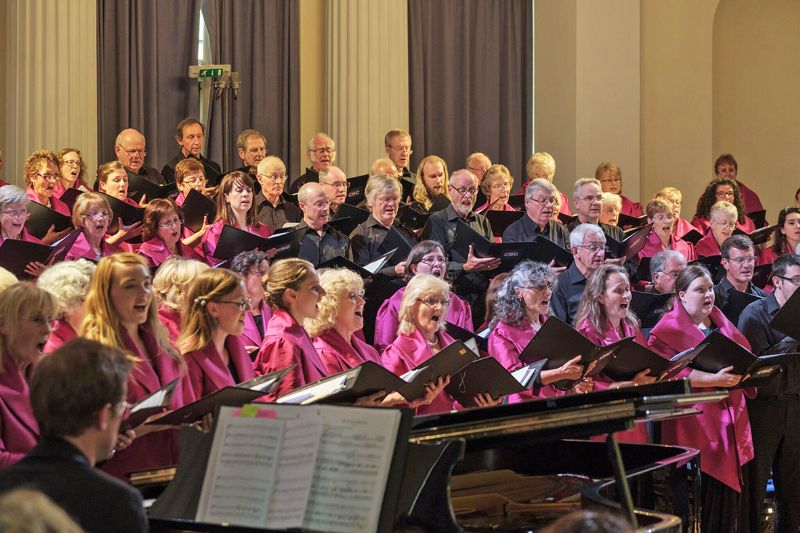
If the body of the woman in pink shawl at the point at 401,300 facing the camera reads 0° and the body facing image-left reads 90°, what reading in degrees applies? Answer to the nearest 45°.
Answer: approximately 315°

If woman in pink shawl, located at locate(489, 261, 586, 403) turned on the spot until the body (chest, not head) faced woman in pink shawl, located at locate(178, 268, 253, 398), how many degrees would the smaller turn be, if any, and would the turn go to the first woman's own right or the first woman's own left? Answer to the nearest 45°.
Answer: approximately 90° to the first woman's own right

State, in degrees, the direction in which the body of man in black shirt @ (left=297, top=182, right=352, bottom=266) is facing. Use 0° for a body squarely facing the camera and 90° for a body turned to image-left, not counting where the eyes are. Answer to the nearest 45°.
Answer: approximately 315°

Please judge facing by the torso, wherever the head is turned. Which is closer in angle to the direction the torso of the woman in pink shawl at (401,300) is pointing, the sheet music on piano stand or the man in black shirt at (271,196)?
the sheet music on piano stand

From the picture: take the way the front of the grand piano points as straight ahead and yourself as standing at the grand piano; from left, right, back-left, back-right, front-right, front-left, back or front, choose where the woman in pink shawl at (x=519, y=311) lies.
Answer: back-right

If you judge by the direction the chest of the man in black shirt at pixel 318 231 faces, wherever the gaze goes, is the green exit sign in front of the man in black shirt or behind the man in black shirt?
behind

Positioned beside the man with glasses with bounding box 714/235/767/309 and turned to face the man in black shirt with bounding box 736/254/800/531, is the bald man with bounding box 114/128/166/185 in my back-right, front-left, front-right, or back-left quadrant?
back-right

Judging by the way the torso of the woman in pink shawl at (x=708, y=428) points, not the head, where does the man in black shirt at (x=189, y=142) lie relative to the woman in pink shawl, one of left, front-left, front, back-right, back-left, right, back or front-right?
back

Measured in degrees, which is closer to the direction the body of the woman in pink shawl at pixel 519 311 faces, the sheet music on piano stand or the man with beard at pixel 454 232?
the sheet music on piano stand
